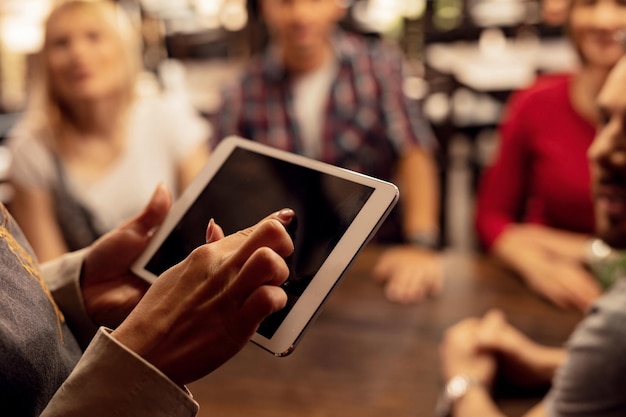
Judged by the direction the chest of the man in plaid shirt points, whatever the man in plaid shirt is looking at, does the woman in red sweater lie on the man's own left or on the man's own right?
on the man's own left

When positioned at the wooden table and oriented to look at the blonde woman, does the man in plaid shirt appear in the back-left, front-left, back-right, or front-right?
front-right

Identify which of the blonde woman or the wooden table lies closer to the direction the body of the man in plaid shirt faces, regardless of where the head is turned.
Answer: the wooden table

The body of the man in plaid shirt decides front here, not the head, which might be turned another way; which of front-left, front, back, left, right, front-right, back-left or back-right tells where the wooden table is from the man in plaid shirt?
front

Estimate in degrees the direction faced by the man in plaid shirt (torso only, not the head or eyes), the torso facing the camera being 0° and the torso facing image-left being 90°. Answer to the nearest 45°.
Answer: approximately 0°
